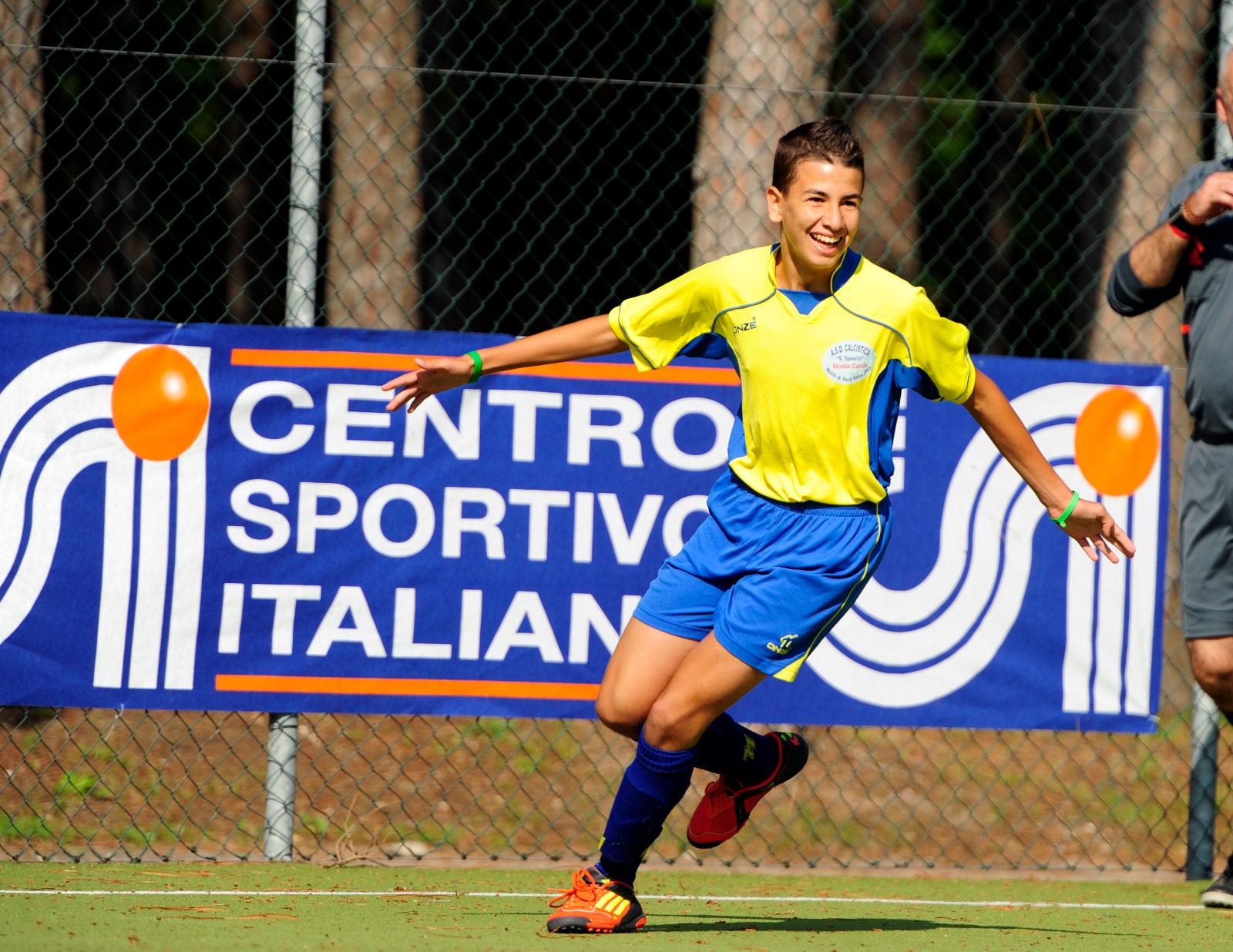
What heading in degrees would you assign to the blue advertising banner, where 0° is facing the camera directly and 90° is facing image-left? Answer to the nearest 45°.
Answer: approximately 0°

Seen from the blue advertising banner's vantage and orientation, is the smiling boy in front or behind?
in front

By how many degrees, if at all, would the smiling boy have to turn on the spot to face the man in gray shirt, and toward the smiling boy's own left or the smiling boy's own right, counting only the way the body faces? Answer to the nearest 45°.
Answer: approximately 135° to the smiling boy's own left

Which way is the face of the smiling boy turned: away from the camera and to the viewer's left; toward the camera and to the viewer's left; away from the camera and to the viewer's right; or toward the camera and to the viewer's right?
toward the camera and to the viewer's right

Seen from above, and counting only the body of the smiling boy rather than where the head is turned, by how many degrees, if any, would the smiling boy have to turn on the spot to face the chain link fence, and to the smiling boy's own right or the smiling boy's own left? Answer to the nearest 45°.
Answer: approximately 180°

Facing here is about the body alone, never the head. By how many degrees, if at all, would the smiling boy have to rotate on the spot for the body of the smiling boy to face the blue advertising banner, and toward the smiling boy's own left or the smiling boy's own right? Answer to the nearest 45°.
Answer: approximately 135° to the smiling boy's own right

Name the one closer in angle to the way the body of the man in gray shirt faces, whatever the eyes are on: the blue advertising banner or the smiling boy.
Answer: the smiling boy
